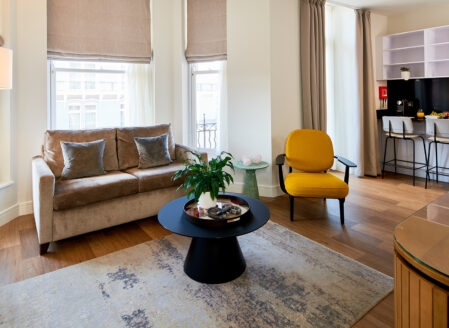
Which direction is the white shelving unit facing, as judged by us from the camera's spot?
facing the viewer and to the left of the viewer

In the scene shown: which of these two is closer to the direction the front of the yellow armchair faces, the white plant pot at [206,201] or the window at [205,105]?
the white plant pot

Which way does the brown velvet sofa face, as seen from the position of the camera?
facing the viewer and to the right of the viewer

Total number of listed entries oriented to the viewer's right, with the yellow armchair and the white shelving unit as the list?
0

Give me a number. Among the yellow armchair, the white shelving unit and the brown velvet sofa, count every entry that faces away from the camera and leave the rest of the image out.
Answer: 0

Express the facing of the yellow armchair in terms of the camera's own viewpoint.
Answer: facing the viewer

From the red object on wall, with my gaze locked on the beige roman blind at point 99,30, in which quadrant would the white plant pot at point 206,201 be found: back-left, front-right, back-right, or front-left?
front-left

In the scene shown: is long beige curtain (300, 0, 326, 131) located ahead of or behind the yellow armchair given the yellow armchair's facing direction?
behind

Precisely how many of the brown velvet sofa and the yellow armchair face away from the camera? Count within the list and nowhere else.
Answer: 0

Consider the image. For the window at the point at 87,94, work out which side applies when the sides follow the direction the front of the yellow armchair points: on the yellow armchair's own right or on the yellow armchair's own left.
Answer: on the yellow armchair's own right

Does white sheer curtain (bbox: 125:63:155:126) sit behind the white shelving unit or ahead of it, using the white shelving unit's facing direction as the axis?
ahead
